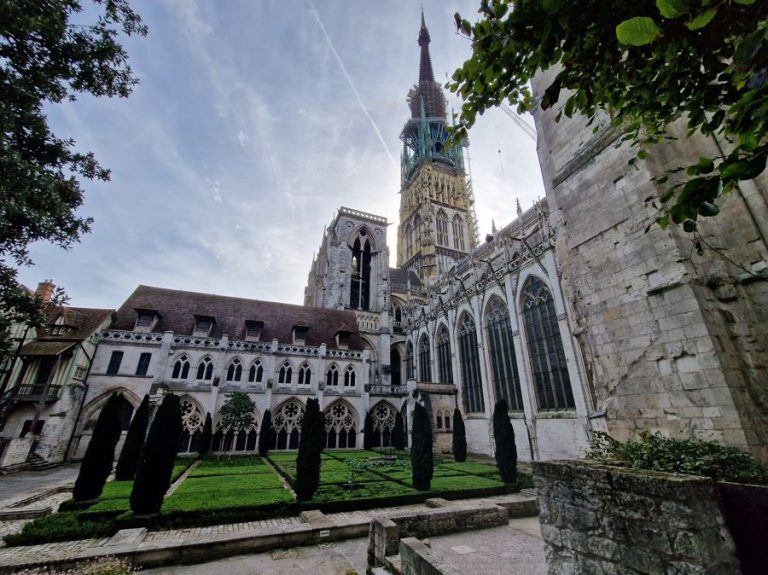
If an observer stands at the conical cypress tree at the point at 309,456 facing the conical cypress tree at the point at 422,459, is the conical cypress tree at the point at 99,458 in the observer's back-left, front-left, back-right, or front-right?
back-left

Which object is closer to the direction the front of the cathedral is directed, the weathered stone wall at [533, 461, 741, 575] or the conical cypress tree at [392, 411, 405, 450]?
the weathered stone wall

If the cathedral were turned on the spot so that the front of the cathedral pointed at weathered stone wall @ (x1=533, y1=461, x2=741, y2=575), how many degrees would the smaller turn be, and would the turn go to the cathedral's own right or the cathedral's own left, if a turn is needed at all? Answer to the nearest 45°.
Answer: approximately 45° to the cathedral's own right

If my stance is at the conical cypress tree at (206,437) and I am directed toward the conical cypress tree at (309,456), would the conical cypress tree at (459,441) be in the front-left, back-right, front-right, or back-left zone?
front-left

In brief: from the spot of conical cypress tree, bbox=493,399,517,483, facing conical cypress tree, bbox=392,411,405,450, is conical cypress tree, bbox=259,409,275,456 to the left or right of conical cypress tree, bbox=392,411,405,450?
left
